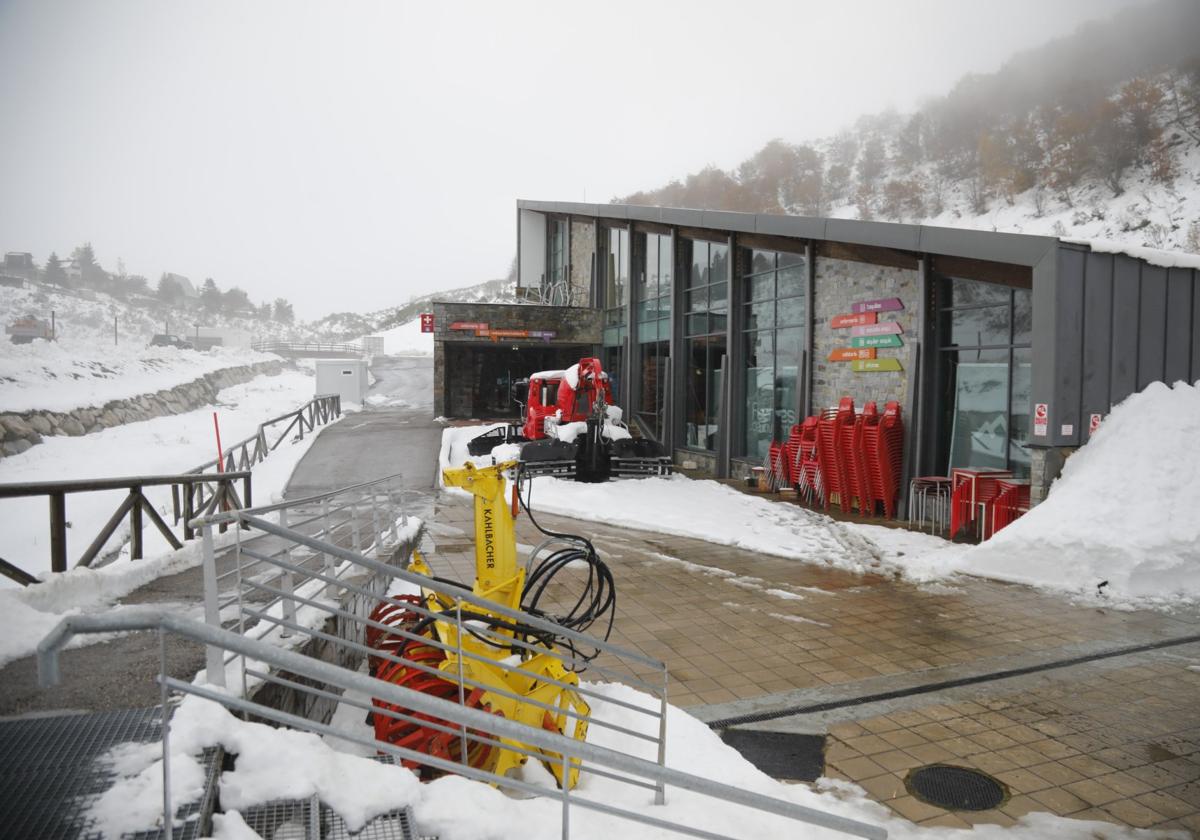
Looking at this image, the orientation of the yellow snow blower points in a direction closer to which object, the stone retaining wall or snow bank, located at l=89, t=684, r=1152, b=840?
the snow bank

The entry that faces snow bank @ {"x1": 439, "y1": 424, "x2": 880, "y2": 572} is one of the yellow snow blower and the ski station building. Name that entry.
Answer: the ski station building

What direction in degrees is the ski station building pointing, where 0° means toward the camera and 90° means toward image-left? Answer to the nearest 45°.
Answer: approximately 45°

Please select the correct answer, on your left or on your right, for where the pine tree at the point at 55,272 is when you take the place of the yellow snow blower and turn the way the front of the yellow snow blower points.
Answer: on your right

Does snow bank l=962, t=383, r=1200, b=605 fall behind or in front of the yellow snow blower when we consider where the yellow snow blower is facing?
behind
